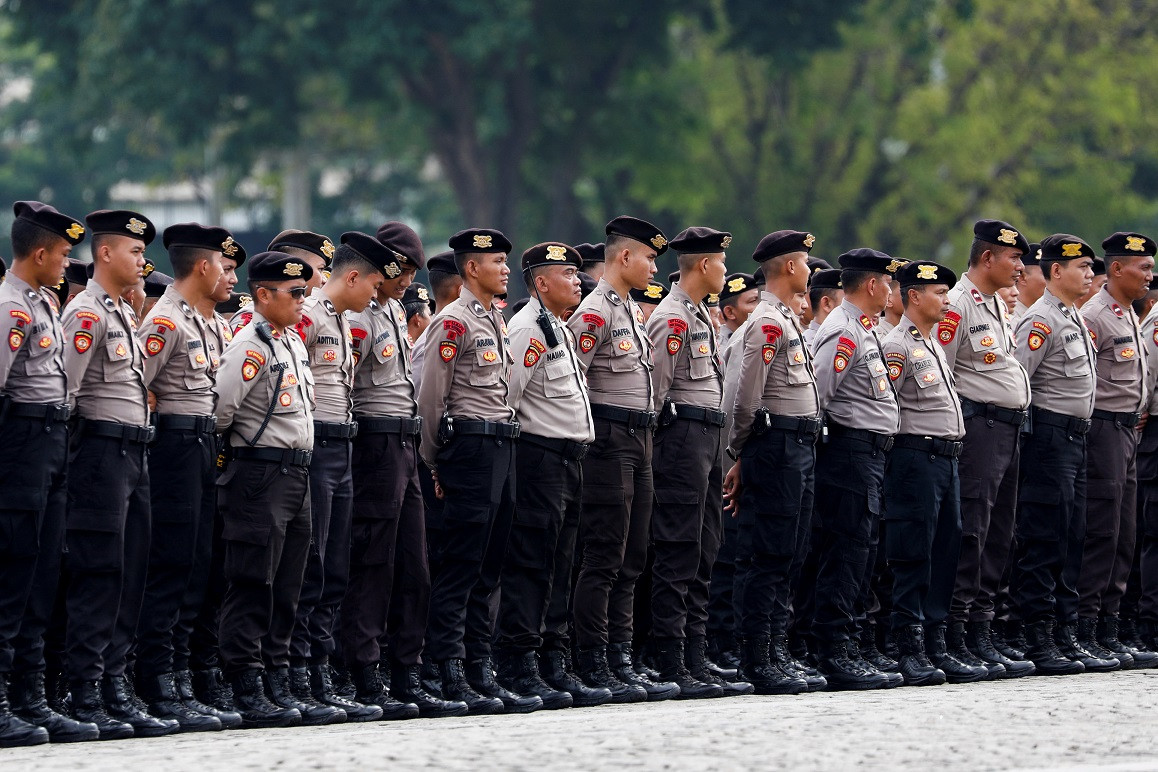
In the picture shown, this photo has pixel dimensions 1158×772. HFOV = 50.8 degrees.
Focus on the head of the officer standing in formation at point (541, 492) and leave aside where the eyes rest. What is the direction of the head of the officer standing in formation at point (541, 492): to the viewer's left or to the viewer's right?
to the viewer's right

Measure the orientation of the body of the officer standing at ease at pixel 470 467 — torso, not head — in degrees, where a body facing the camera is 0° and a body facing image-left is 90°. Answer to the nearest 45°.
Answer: approximately 315°

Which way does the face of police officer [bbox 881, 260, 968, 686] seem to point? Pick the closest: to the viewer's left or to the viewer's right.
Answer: to the viewer's right

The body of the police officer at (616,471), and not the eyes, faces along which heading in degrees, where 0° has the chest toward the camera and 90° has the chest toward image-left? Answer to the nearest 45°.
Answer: approximately 315°

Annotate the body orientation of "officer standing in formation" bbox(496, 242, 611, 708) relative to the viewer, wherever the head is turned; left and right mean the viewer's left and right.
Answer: facing the viewer and to the right of the viewer

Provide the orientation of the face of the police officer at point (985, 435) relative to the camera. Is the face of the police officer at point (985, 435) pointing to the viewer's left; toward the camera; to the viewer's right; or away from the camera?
to the viewer's right

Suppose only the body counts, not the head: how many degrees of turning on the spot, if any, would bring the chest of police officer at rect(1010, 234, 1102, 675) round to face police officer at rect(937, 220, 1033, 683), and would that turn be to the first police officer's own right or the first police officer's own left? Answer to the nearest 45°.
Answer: approximately 90° to the first police officer's own right

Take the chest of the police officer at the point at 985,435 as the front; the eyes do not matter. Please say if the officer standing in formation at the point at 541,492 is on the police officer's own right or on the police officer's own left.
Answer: on the police officer's own right

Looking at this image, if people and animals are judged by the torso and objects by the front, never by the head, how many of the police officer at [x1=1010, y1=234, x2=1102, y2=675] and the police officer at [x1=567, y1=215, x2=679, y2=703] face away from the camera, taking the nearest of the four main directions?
0
